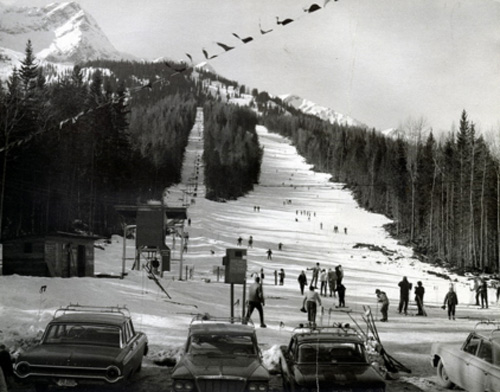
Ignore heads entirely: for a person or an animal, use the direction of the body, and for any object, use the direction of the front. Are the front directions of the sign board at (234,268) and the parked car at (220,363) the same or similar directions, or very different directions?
same or similar directions

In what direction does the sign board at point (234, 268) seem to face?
toward the camera

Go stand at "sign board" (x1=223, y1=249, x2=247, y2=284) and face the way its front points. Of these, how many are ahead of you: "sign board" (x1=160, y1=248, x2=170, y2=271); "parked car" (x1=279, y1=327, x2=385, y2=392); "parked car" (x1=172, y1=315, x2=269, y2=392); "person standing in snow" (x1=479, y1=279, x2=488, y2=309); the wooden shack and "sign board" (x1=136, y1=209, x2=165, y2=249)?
2

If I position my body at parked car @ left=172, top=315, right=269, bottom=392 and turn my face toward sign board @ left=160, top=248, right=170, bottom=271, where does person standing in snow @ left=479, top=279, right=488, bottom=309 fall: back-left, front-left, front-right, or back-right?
front-right

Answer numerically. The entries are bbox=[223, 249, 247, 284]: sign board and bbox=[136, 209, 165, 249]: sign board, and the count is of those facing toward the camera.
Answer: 2

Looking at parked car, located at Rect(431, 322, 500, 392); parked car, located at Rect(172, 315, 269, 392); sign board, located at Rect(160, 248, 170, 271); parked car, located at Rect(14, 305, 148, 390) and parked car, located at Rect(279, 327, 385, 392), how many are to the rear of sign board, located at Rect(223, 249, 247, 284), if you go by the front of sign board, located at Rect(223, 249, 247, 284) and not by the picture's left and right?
1

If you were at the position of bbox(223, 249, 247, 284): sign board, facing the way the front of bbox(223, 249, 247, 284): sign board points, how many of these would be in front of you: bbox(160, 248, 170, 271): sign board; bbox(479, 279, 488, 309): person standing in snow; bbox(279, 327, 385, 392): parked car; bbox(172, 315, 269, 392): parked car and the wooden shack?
2

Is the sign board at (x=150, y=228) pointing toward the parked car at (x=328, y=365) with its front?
yes

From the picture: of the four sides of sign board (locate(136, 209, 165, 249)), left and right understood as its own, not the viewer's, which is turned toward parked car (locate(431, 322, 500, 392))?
front

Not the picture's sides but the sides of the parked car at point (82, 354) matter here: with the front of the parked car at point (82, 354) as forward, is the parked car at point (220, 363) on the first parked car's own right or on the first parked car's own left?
on the first parked car's own right

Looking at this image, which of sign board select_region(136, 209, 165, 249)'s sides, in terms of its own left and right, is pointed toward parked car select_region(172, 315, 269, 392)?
front

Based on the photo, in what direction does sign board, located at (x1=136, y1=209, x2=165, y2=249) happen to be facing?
toward the camera

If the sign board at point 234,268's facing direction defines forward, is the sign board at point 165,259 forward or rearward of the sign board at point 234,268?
rearward

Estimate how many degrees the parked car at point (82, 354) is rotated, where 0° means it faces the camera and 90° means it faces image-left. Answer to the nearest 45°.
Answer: approximately 225°
